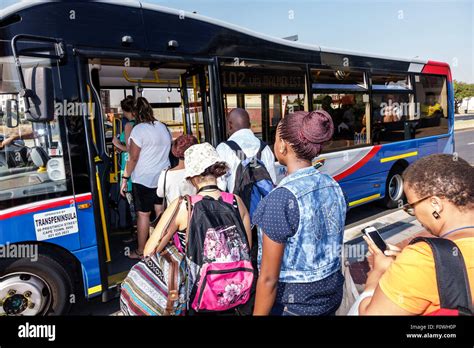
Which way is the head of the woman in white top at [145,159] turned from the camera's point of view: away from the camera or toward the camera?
away from the camera

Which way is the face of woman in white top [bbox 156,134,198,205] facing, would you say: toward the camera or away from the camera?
away from the camera

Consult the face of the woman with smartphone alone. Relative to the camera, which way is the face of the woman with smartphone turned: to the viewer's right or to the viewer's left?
to the viewer's left

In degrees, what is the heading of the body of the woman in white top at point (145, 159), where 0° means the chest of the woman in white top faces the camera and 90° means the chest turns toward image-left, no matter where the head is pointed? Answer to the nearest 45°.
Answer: approximately 135°

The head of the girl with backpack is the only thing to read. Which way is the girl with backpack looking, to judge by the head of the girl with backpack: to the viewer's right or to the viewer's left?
to the viewer's left

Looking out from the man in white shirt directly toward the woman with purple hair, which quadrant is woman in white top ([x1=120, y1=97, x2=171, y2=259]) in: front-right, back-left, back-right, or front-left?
back-right

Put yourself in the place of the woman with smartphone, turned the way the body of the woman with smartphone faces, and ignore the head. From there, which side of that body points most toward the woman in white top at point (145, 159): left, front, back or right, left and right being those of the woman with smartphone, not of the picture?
front

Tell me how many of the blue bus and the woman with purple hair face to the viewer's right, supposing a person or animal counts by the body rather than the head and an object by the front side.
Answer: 0

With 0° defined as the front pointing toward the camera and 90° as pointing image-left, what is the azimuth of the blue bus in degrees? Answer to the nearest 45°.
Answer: approximately 45°

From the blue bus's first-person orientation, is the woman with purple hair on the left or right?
on its left

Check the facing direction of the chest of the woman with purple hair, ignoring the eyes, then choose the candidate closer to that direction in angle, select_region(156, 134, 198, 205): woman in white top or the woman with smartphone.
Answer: the woman in white top

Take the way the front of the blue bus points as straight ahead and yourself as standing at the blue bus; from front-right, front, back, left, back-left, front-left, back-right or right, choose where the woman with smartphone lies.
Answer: left

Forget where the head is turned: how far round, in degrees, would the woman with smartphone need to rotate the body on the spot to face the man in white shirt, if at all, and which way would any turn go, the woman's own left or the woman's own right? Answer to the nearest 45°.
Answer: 0° — they already face them

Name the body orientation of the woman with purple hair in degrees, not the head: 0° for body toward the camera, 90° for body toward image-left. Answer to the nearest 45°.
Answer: approximately 135°
